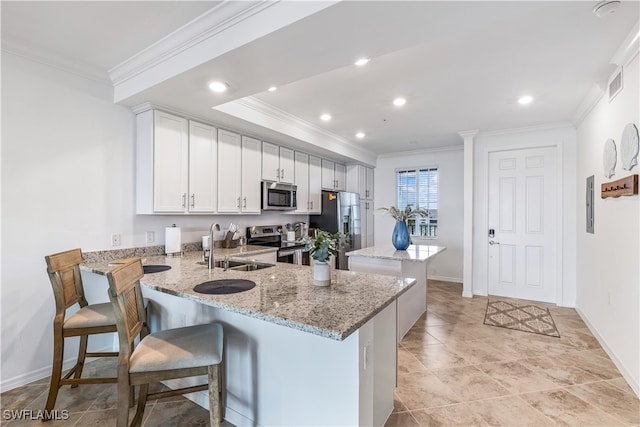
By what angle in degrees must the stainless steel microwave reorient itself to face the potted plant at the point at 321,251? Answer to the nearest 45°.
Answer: approximately 45° to its right

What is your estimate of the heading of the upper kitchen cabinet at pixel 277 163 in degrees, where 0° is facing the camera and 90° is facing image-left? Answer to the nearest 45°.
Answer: approximately 315°

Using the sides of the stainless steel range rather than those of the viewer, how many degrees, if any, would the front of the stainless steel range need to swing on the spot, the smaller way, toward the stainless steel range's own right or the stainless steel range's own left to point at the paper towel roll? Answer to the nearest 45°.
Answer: approximately 90° to the stainless steel range's own right

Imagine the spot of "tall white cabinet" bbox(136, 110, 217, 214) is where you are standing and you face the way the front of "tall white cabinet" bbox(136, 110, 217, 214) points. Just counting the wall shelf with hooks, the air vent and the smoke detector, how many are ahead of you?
3

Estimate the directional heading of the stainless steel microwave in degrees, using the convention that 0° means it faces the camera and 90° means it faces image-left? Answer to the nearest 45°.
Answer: approximately 315°

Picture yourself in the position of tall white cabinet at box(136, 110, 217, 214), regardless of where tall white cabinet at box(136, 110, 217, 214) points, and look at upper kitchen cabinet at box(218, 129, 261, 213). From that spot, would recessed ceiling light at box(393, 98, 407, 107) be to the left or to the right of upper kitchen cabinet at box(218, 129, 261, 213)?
right

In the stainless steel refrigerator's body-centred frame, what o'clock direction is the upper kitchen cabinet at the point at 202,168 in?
The upper kitchen cabinet is roughly at 3 o'clock from the stainless steel refrigerator.

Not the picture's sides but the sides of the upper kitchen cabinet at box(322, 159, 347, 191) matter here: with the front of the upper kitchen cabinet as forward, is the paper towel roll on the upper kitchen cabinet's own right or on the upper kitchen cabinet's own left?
on the upper kitchen cabinet's own right

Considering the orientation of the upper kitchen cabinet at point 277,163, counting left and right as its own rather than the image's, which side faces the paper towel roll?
right
